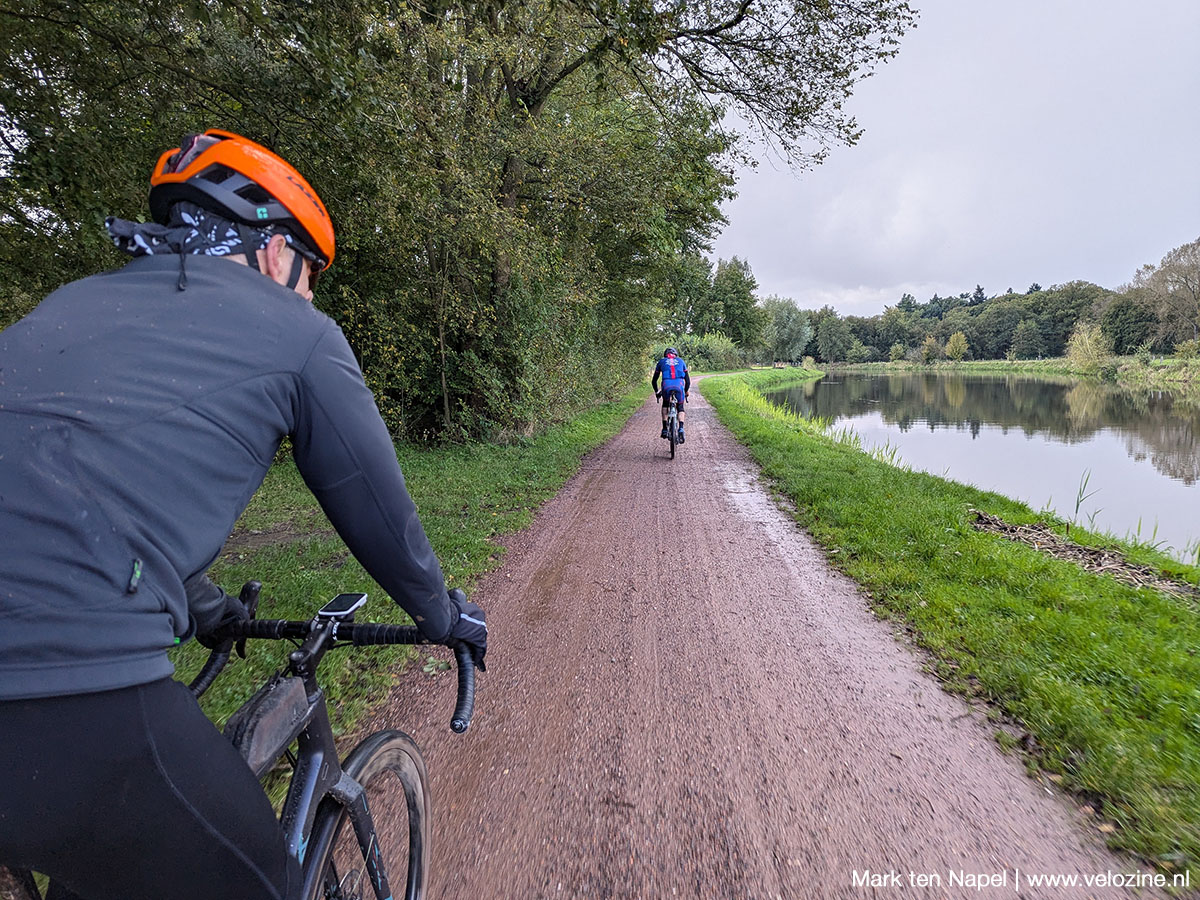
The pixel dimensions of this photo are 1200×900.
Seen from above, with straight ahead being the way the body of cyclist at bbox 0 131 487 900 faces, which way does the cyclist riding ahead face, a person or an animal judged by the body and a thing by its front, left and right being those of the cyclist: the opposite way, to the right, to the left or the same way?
the same way

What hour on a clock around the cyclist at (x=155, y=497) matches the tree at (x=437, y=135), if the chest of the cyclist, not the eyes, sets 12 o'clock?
The tree is roughly at 11 o'clock from the cyclist.

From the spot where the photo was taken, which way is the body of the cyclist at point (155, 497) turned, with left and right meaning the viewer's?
facing away from the viewer and to the right of the viewer

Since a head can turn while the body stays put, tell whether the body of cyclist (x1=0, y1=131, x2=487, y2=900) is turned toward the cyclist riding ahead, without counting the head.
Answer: yes

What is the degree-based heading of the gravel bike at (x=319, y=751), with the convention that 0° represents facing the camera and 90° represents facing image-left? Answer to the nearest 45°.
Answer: approximately 225°

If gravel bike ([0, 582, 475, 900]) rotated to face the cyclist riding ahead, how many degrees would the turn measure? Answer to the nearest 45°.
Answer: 0° — it already faces them

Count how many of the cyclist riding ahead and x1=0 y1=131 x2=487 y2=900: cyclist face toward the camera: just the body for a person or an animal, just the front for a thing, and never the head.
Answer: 0

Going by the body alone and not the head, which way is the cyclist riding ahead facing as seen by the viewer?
away from the camera

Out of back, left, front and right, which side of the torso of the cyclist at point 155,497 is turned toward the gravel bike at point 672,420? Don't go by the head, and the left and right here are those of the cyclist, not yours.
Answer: front

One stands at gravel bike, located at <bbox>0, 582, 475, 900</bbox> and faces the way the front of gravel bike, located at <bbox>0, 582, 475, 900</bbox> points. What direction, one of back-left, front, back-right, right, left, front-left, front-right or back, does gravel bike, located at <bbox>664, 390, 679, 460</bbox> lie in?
front

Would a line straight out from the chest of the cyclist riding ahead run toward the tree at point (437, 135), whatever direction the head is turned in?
no

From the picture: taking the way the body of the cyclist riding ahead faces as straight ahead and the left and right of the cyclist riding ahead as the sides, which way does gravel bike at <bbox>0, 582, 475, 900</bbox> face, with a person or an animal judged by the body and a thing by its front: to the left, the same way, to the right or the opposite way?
the same way

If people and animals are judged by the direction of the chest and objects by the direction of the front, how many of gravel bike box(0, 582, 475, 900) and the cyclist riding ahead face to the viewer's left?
0

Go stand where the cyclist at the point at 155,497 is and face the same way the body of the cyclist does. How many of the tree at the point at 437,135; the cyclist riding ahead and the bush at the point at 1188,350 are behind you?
0

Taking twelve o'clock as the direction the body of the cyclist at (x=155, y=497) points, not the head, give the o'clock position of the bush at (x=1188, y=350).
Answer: The bush is roughly at 1 o'clock from the cyclist.

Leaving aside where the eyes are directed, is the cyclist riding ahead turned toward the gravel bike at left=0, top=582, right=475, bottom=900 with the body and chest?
no

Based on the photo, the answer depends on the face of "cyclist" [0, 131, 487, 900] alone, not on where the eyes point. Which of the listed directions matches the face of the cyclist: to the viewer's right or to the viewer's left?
to the viewer's right

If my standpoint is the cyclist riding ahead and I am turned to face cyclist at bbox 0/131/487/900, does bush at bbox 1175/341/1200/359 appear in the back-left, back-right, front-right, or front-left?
back-left
